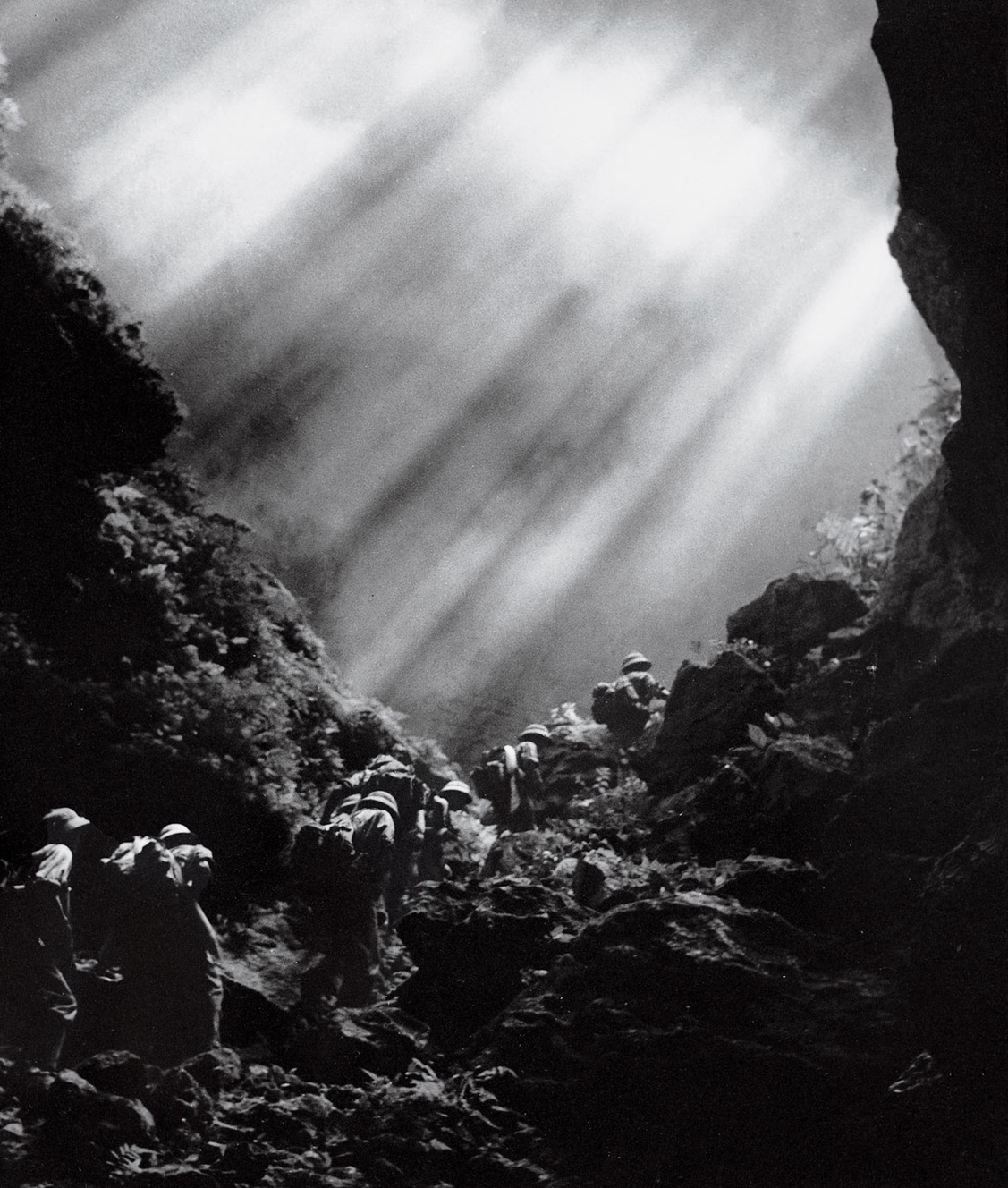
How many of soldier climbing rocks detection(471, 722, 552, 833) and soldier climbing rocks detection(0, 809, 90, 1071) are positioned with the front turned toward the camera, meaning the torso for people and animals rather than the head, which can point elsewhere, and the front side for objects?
0

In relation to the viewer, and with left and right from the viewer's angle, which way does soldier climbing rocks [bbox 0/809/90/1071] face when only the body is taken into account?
facing to the right of the viewer

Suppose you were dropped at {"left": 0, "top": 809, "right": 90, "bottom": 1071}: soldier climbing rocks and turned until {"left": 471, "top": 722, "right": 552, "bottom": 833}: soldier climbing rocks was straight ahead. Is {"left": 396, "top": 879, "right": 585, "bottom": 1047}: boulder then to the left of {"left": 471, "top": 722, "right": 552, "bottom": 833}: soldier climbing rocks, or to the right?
right

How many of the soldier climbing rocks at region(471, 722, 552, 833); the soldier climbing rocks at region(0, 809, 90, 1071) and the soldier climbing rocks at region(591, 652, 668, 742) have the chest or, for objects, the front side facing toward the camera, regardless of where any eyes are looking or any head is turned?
0

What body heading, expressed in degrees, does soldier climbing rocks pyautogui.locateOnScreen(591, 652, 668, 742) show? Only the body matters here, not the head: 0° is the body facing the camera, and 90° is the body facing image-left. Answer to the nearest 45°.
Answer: approximately 225°

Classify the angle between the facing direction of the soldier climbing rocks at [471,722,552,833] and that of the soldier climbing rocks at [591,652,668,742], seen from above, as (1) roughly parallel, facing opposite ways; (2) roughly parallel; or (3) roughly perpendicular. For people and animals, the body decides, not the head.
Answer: roughly parallel

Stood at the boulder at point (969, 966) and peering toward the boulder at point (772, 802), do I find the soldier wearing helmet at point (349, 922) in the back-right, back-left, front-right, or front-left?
front-left

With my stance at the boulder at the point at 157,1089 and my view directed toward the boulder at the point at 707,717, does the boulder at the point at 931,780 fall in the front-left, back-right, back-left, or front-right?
front-right

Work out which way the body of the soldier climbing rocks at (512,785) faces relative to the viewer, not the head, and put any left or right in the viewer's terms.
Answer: facing away from the viewer and to the right of the viewer

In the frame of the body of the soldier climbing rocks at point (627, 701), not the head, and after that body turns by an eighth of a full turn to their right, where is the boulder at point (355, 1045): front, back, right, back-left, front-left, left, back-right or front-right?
right

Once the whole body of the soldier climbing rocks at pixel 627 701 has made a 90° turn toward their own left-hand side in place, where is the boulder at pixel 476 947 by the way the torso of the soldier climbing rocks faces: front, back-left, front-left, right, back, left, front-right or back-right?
back-left
